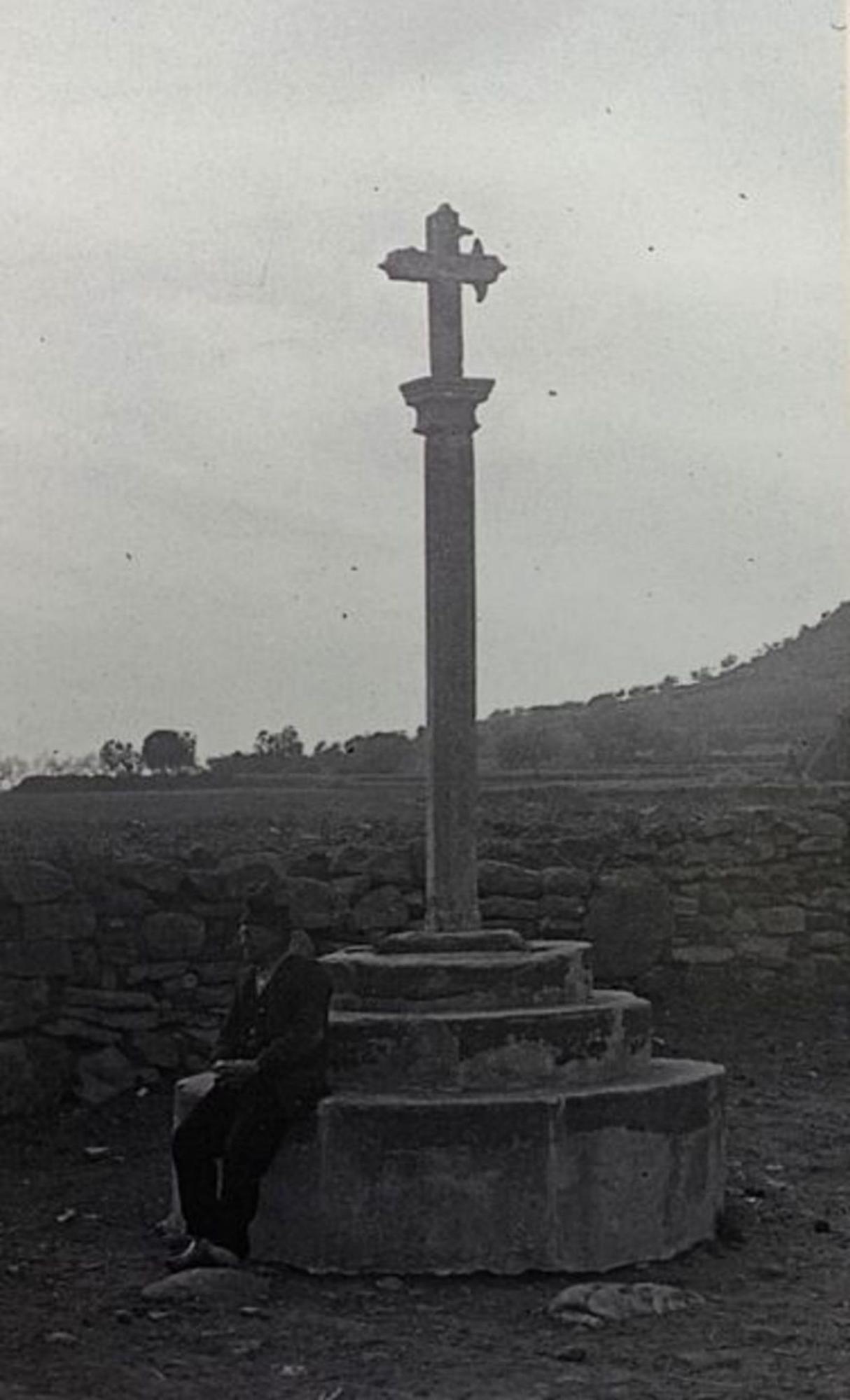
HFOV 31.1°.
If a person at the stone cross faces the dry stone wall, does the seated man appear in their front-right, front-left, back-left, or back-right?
back-left

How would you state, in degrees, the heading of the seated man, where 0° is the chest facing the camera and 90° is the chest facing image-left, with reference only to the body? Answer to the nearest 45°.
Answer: approximately 45°

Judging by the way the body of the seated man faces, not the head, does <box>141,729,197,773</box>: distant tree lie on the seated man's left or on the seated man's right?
on the seated man's right

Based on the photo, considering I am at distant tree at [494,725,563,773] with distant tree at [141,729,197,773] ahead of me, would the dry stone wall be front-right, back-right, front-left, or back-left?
front-left

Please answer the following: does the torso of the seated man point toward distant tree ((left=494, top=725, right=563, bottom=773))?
no

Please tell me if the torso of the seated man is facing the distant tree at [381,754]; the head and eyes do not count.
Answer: no

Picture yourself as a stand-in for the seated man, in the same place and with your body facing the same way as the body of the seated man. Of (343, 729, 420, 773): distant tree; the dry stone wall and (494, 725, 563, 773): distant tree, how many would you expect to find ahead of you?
0

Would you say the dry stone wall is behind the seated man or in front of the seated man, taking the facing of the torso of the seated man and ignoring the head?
behind
